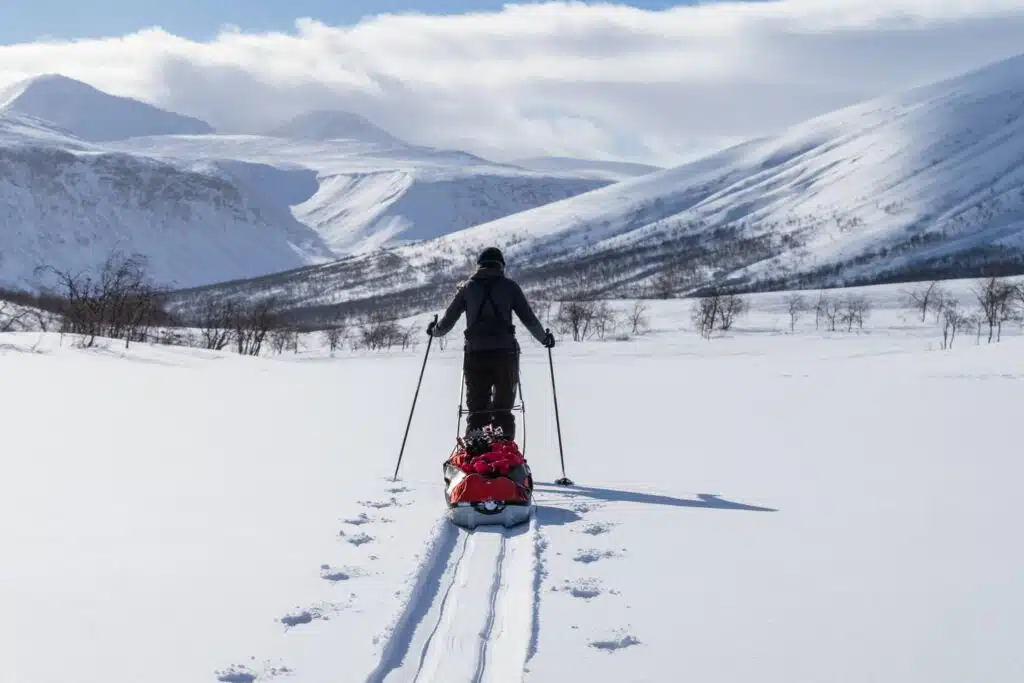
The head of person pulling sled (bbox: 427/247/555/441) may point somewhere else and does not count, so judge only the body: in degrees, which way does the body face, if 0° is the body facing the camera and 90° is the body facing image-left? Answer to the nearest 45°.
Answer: approximately 180°

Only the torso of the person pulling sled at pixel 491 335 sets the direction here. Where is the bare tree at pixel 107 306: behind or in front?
in front
